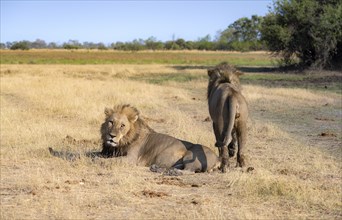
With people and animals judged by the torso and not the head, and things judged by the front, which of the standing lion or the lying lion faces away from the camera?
the standing lion

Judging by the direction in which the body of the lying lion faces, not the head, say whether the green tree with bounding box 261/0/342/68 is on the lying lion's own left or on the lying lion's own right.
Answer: on the lying lion's own right

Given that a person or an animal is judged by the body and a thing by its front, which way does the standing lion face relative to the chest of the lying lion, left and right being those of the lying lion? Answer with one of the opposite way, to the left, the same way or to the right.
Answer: to the right

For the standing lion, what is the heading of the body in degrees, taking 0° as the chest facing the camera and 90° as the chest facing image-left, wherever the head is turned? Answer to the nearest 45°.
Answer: approximately 180°

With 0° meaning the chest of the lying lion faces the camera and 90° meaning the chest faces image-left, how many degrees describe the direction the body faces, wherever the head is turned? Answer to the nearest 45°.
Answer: approximately 90°

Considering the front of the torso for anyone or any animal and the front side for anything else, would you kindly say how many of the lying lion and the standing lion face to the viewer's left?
1

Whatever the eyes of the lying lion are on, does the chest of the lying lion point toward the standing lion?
no

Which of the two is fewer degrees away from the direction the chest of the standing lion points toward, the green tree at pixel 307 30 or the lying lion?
the green tree

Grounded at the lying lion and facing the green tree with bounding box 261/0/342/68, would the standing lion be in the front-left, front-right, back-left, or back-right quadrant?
front-right

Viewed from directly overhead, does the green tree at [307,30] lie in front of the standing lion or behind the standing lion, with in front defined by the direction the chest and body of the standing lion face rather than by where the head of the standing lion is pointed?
in front

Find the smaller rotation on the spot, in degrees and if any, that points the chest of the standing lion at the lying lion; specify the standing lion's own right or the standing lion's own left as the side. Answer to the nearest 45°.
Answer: approximately 90° to the standing lion's own left
